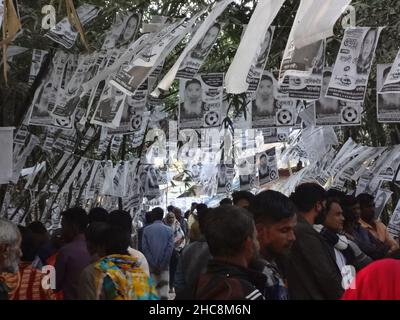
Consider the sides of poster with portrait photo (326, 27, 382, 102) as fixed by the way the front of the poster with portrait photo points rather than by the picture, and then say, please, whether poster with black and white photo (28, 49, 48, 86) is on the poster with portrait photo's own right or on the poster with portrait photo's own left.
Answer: on the poster with portrait photo's own right

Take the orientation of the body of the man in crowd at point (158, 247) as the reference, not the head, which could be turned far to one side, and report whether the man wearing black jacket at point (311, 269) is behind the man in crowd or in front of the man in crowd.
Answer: behind

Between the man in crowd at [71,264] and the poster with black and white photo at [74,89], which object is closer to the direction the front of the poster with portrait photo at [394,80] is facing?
the man in crowd

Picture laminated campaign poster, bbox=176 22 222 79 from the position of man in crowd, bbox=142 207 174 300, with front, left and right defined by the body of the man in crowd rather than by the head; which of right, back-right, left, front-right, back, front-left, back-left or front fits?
back

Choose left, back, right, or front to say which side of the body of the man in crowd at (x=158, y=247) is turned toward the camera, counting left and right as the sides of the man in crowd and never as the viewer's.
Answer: back
